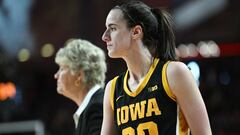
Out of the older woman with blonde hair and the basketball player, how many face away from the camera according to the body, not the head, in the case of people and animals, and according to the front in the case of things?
0

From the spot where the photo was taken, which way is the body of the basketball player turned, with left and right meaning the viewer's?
facing the viewer and to the left of the viewer

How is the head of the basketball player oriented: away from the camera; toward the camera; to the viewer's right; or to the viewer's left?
to the viewer's left

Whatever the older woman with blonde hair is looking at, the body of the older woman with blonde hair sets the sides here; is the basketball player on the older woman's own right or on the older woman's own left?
on the older woman's own left

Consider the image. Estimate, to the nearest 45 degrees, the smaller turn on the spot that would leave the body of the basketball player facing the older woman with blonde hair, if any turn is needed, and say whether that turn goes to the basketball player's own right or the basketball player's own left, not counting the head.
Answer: approximately 90° to the basketball player's own right

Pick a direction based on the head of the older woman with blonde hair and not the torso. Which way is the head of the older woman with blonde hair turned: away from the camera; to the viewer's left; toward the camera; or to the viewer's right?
to the viewer's left

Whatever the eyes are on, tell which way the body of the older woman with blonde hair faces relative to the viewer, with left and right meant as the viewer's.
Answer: facing to the left of the viewer
